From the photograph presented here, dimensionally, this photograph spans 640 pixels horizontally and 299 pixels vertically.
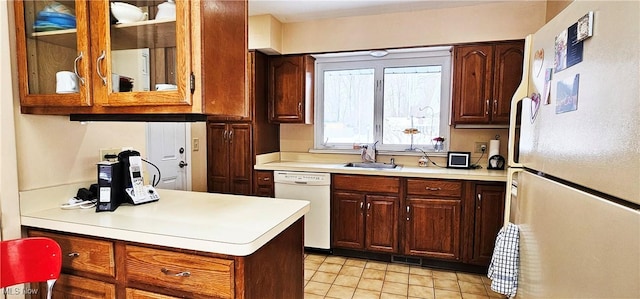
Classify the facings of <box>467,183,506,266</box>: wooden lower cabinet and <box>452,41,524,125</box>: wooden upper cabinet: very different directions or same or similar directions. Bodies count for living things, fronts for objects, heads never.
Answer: same or similar directions

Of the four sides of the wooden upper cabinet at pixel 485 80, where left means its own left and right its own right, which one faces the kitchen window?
right

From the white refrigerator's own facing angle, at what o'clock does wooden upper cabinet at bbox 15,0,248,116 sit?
The wooden upper cabinet is roughly at 1 o'clock from the white refrigerator.

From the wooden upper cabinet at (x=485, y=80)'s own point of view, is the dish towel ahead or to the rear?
ahead

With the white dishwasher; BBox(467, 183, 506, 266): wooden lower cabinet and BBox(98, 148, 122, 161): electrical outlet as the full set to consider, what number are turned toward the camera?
3

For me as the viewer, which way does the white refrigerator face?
facing the viewer and to the left of the viewer

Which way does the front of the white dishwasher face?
toward the camera

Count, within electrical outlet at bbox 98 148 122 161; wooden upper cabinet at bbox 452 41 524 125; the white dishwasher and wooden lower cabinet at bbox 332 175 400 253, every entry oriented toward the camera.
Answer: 4

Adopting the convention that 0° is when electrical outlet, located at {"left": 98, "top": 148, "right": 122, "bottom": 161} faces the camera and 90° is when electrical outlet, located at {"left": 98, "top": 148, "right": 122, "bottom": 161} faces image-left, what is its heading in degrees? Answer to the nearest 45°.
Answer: approximately 0°

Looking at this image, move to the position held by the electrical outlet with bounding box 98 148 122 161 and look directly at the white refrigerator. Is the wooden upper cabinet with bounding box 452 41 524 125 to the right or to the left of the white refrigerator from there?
left

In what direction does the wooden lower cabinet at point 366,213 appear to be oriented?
toward the camera

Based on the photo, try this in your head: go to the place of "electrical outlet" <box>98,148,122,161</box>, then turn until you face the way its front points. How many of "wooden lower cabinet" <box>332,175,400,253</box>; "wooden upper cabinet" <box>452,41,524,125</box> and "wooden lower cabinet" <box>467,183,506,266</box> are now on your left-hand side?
3
